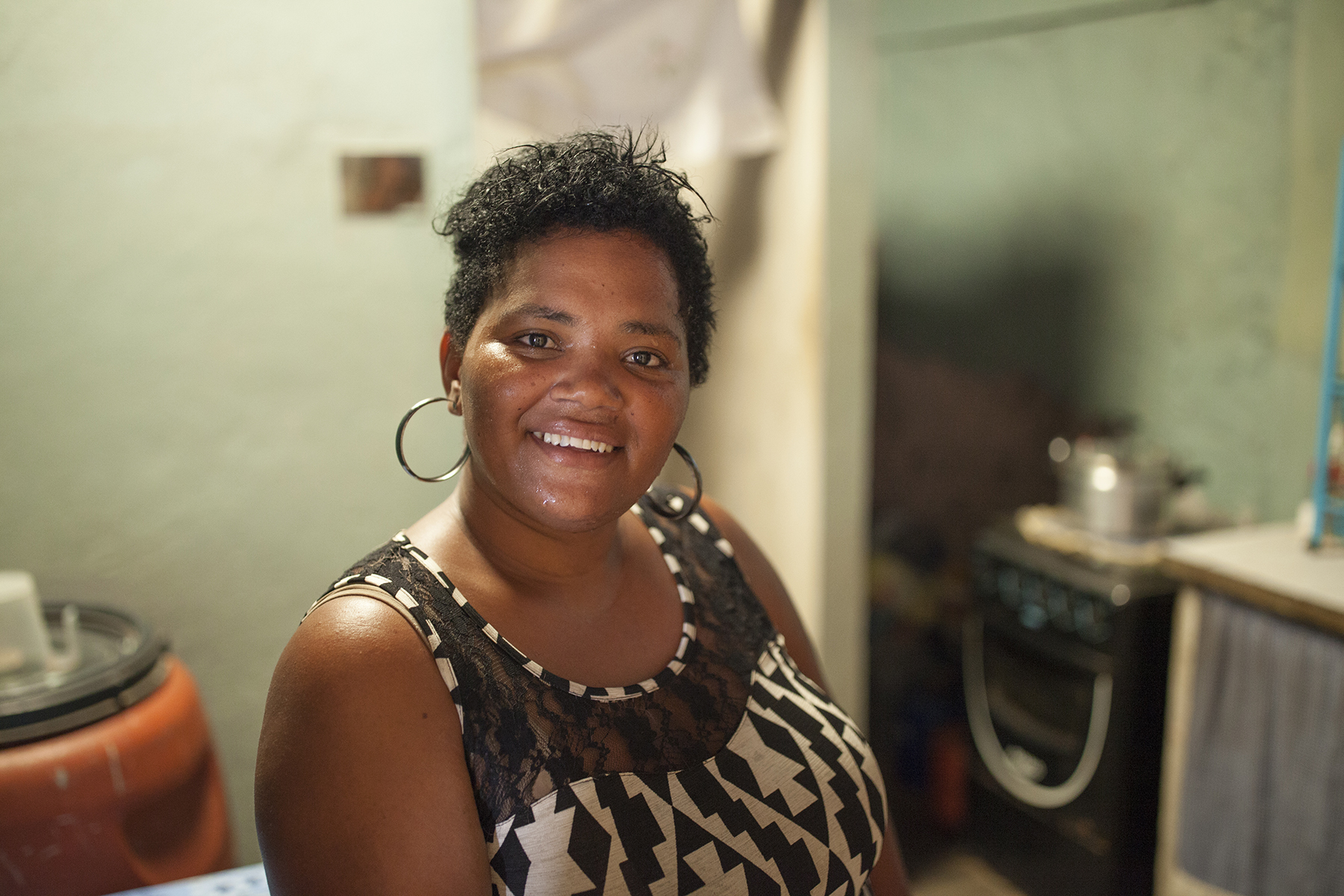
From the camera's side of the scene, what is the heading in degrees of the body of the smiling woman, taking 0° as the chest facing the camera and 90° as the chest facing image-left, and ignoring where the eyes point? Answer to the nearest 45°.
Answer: approximately 315°

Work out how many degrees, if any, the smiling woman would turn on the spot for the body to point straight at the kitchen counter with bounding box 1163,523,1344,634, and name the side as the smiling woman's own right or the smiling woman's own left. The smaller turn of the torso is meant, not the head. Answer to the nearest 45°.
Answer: approximately 90° to the smiling woman's own left

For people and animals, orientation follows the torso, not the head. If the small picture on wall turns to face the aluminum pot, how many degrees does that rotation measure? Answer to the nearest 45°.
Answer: approximately 90° to its left

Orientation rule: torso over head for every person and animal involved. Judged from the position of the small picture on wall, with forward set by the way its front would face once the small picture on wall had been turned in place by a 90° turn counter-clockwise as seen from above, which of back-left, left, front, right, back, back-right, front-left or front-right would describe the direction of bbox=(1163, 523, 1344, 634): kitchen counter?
front

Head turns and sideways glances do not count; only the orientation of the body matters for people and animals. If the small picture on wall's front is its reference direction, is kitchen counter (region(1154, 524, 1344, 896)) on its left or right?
on its left
